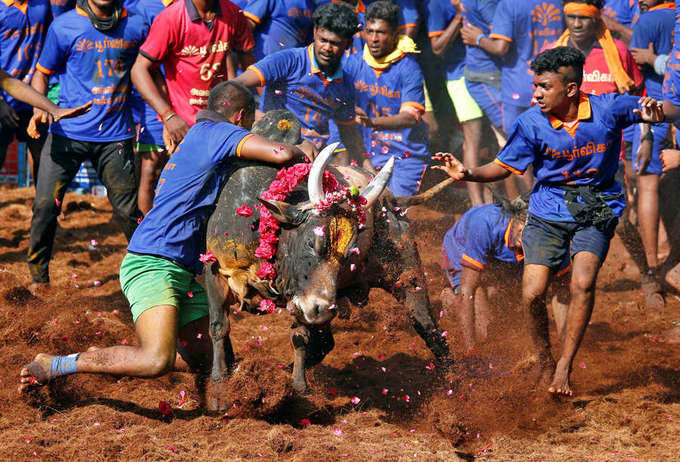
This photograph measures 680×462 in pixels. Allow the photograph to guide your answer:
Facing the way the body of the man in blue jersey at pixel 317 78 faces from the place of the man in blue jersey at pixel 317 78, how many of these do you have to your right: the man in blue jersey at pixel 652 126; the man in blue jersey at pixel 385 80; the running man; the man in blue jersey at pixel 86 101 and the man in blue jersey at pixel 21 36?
2

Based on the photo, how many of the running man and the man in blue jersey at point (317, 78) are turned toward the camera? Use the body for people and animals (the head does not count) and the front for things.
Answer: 2

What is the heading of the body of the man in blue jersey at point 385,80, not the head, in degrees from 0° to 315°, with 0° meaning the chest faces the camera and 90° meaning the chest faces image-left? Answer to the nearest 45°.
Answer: approximately 45°

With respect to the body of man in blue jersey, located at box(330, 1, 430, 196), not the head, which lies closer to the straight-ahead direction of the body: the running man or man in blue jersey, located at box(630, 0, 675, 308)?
the running man

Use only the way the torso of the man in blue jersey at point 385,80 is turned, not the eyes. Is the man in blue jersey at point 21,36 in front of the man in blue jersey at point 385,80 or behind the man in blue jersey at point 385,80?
in front

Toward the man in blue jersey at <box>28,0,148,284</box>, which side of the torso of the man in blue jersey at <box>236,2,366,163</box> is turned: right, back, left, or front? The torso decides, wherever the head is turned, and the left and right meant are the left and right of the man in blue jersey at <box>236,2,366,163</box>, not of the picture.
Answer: right

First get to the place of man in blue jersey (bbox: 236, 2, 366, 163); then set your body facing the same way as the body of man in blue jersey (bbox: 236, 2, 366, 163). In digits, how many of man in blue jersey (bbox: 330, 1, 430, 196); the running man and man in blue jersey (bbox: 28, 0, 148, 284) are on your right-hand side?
1

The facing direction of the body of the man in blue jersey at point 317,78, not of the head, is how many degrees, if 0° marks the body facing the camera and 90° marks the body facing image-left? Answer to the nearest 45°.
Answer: approximately 0°

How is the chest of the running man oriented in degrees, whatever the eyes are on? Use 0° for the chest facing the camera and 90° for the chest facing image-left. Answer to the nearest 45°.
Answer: approximately 0°
